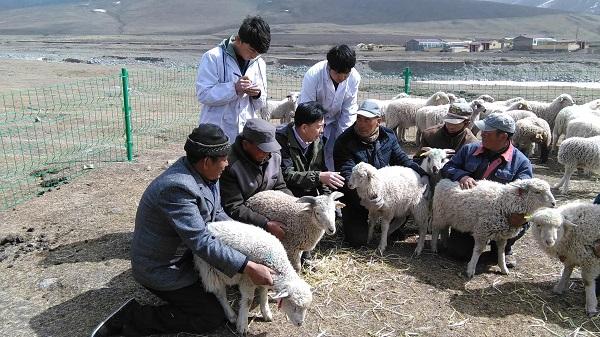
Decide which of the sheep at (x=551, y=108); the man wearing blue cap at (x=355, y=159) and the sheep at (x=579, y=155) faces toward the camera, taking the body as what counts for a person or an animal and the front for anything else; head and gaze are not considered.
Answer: the man wearing blue cap

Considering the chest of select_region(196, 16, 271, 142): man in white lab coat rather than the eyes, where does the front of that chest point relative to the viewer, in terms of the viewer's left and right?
facing the viewer and to the right of the viewer

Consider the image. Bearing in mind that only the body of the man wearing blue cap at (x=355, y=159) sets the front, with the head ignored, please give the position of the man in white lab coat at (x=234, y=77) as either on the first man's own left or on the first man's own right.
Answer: on the first man's own right

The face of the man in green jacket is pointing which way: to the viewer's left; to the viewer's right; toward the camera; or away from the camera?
to the viewer's right

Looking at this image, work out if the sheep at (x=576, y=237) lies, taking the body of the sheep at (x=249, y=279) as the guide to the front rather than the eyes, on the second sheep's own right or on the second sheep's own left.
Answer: on the second sheep's own left

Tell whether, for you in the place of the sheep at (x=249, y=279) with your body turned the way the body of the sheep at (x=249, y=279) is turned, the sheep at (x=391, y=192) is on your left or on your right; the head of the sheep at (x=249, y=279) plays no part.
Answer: on your left

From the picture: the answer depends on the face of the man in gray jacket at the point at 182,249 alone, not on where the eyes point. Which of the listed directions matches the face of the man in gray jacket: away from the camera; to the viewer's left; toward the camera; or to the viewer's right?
to the viewer's right
